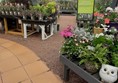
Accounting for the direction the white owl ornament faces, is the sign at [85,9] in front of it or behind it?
behind

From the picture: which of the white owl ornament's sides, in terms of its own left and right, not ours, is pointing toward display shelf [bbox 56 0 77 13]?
back

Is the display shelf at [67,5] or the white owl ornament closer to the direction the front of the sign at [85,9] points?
the white owl ornament

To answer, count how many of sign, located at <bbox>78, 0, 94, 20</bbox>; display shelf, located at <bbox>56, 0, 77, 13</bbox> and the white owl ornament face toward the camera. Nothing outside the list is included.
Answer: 3

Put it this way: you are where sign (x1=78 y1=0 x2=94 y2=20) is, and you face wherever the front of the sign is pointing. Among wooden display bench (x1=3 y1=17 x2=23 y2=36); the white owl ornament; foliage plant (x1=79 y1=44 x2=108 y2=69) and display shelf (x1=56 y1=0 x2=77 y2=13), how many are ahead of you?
2

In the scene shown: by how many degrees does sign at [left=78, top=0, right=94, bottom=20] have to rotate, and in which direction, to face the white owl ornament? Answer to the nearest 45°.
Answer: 0° — it already faces it

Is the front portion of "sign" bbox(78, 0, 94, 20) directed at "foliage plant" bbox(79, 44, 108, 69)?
yes
